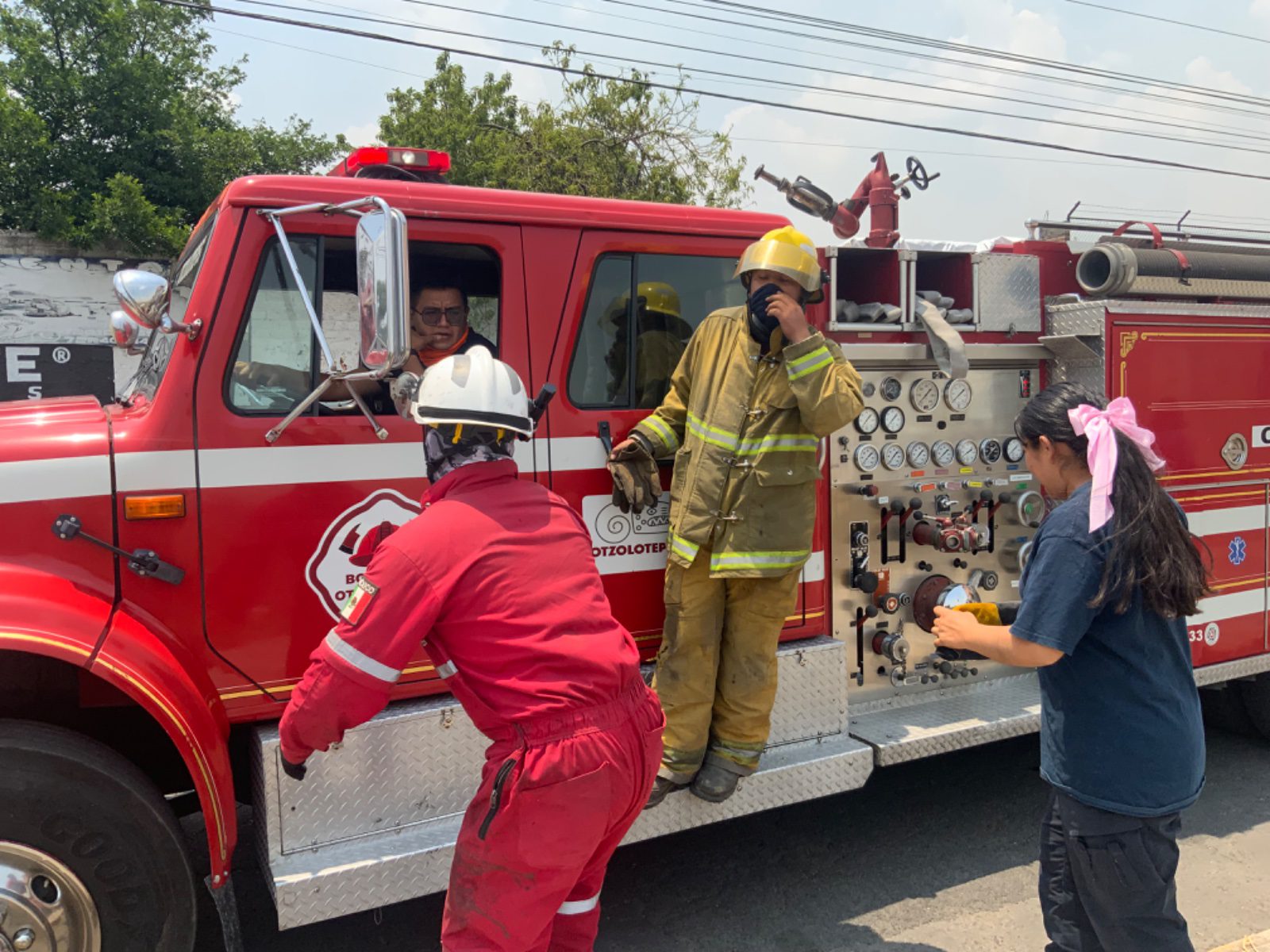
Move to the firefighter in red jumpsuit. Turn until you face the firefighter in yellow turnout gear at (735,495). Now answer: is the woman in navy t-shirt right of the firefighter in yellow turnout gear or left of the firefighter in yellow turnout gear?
right

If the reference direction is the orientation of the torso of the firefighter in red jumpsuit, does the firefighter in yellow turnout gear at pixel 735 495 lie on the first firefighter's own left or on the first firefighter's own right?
on the first firefighter's own right

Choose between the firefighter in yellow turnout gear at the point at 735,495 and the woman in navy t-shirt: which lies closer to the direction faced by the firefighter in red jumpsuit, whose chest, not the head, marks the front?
the firefighter in yellow turnout gear

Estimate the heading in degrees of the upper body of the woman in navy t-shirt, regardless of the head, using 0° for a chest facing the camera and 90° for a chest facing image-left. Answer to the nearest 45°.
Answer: approximately 135°

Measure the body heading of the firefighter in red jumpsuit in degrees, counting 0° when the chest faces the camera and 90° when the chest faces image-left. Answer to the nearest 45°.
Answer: approximately 135°

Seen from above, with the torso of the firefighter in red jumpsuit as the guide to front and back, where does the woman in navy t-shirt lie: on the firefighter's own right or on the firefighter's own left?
on the firefighter's own right

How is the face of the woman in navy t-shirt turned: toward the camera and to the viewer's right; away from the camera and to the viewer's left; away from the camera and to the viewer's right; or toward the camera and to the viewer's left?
away from the camera and to the viewer's left
